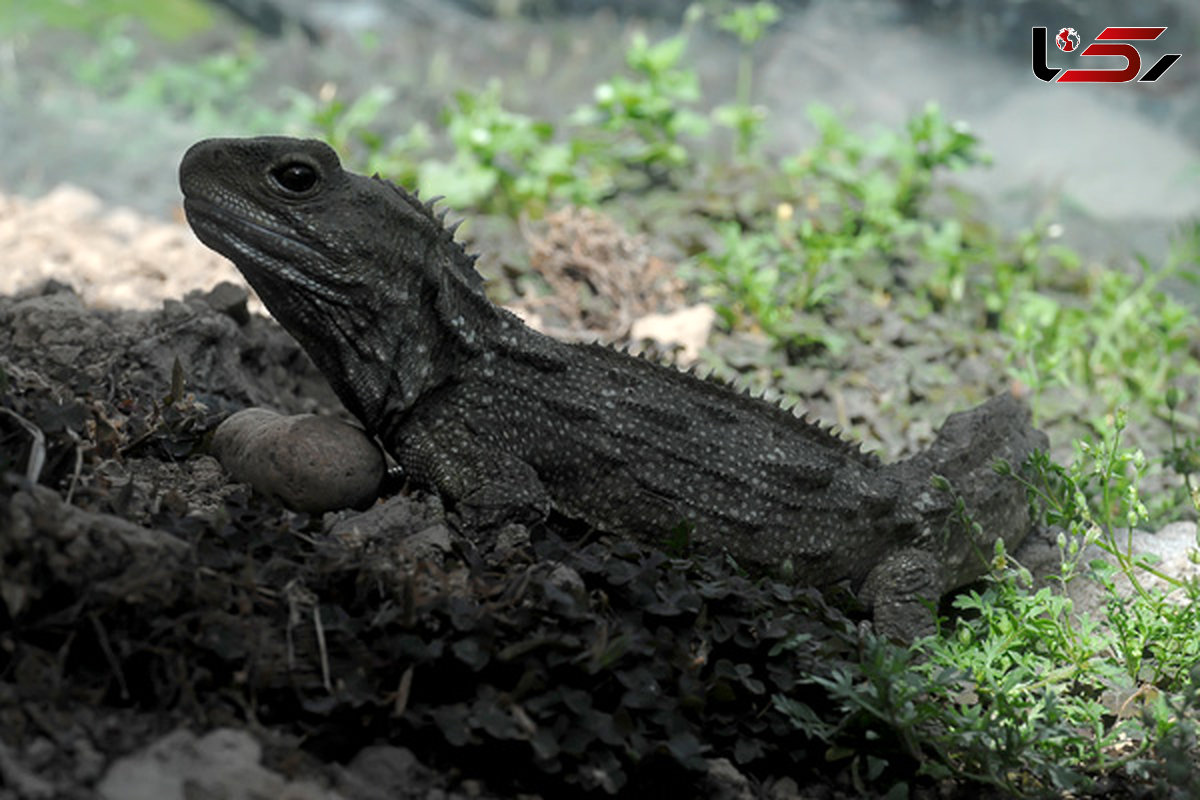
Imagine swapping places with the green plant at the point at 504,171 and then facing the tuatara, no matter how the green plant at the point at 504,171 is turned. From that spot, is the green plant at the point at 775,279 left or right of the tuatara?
left

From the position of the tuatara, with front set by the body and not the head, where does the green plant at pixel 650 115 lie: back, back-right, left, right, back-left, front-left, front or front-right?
right

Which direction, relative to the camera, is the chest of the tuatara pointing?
to the viewer's left

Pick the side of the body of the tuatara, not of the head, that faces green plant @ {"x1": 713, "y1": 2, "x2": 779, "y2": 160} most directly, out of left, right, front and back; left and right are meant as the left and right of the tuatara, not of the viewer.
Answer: right

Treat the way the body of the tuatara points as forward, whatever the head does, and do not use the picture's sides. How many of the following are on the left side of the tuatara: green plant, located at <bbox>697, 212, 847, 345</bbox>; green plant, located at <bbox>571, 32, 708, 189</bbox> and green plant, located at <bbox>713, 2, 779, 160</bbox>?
0

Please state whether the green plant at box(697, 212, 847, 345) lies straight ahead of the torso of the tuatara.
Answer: no

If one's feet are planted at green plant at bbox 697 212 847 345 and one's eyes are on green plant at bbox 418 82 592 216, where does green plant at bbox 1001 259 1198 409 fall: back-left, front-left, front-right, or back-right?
back-right

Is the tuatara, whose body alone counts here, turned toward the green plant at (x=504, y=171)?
no
